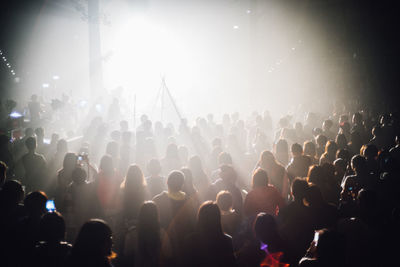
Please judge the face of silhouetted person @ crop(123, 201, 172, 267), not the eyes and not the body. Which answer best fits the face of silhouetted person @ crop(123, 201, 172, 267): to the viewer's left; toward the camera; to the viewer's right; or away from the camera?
away from the camera

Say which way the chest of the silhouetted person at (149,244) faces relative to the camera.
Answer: away from the camera

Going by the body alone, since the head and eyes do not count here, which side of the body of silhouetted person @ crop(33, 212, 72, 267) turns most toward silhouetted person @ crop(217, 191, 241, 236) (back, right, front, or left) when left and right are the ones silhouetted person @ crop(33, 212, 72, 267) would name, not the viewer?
right

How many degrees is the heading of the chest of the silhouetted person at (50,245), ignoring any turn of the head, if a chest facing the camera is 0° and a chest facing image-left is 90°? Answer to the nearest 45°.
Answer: approximately 180°

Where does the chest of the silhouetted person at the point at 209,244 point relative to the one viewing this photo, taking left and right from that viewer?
facing away from the viewer

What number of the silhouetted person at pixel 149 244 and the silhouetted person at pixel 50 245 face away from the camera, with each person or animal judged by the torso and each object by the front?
2

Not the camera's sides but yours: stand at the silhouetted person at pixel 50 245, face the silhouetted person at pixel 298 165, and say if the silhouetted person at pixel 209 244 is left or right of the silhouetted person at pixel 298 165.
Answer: right

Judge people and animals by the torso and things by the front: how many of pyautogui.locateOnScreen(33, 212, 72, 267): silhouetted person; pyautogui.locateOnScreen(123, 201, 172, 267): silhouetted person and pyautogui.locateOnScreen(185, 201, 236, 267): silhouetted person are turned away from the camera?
3

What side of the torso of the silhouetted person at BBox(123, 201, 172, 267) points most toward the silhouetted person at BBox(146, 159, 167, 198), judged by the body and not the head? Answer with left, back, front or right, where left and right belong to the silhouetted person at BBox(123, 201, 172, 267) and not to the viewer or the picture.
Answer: front

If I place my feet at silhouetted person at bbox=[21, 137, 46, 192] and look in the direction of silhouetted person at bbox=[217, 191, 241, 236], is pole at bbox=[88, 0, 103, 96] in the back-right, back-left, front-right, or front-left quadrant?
back-left

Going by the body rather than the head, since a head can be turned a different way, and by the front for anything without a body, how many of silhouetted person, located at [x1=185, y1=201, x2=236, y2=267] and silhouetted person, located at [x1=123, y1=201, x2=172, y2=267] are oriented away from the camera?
2

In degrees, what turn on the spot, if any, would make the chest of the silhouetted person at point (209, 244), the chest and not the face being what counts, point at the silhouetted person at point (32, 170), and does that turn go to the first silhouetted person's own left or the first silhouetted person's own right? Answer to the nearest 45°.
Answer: approximately 45° to the first silhouetted person's own left

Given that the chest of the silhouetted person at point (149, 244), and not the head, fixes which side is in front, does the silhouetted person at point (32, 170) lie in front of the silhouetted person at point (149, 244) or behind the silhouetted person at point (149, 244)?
in front
